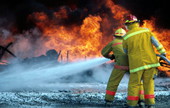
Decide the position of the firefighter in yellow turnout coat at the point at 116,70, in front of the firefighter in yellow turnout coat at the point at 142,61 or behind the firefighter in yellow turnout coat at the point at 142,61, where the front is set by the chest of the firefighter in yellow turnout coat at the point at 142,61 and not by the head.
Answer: in front

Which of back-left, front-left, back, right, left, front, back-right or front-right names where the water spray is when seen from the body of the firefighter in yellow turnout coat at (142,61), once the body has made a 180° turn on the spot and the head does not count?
back-right

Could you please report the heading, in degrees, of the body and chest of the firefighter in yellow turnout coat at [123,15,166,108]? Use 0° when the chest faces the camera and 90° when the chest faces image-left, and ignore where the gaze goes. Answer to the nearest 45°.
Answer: approximately 180°
